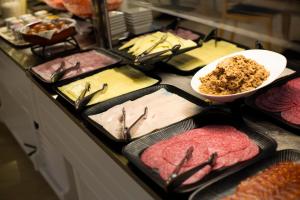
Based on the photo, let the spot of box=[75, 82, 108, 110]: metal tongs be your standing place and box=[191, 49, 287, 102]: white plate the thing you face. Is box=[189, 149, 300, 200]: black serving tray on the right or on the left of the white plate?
right

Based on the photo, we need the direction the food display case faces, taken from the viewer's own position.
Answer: facing the viewer and to the left of the viewer
